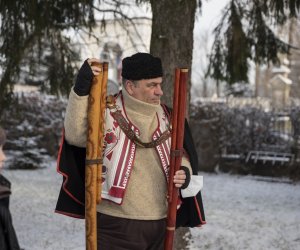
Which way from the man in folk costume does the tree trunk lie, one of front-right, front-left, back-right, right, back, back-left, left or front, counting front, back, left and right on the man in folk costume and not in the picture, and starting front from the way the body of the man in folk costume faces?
back-left

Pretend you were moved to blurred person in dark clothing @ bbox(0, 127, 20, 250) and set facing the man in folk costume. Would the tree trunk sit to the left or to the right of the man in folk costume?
left

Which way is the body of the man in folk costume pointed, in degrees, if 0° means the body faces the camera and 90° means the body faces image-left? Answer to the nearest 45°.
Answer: approximately 315°
